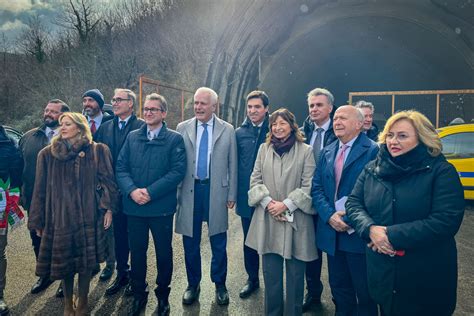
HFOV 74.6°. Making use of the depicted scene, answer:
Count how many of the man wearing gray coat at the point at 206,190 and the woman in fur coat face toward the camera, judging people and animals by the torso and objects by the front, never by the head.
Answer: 2

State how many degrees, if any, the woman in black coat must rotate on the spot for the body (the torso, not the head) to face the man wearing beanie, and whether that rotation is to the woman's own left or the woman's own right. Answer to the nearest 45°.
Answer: approximately 45° to the woman's own right

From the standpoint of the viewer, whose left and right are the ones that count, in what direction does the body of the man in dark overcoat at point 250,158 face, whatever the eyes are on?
facing the viewer and to the left of the viewer

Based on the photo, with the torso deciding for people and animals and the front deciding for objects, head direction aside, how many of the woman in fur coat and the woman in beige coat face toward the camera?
2

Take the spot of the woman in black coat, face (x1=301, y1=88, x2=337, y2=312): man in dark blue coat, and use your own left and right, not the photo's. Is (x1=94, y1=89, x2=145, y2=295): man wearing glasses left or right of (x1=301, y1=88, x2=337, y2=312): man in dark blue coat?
left

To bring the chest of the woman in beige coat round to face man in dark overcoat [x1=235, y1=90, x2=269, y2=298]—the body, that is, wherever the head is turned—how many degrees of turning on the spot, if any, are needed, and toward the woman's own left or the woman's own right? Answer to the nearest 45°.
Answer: approximately 135° to the woman's own right

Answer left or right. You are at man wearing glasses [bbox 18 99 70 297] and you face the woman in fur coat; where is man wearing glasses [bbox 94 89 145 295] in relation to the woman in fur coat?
left

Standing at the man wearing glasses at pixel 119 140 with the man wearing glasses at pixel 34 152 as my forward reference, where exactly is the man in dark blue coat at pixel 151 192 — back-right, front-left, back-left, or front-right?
back-left

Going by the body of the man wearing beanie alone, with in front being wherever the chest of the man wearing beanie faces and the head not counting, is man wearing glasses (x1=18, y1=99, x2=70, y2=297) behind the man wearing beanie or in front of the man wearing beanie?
in front

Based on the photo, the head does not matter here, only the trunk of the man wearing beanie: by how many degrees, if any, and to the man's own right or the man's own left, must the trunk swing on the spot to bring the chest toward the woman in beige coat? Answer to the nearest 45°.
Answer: approximately 90° to the man's own left

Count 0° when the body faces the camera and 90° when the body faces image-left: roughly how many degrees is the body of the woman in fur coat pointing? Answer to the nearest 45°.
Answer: approximately 0°

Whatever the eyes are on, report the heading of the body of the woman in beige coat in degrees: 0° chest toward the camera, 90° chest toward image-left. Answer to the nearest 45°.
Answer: approximately 0°

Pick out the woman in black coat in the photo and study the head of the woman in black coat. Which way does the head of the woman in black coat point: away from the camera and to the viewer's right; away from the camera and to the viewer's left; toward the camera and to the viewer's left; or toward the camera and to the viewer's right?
toward the camera and to the viewer's left

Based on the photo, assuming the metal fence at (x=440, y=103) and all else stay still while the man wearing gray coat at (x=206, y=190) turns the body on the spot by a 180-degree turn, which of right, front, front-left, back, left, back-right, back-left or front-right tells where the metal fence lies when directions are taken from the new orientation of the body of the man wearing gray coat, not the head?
front-right

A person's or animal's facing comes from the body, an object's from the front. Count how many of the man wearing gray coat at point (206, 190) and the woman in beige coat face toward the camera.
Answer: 2

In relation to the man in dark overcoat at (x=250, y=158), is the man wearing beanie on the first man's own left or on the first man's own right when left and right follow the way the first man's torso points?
on the first man's own right
